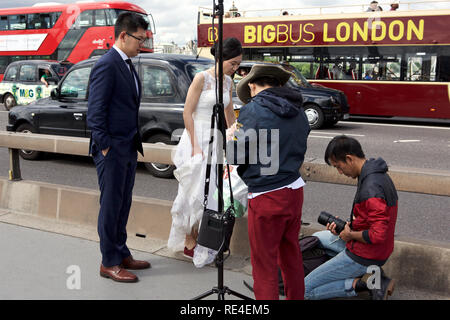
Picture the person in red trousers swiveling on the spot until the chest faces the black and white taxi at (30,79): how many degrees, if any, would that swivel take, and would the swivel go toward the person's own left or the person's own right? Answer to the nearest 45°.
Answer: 0° — they already face it

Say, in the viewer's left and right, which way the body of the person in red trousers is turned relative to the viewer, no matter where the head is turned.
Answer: facing away from the viewer and to the left of the viewer

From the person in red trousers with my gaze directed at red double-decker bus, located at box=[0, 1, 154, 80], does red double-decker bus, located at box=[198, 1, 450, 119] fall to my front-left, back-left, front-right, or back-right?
front-right

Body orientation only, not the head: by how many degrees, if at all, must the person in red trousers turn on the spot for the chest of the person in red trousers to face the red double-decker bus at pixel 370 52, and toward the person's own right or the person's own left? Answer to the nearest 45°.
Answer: approximately 45° to the person's own right

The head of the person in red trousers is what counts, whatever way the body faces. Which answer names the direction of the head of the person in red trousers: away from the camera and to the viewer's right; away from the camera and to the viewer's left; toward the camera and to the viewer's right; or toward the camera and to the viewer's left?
away from the camera and to the viewer's left

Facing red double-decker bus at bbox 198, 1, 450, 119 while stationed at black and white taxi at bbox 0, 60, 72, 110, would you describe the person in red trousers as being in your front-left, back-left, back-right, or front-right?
front-right

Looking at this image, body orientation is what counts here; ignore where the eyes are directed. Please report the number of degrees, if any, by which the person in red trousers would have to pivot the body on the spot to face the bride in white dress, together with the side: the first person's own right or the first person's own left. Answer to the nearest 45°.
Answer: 0° — they already face them

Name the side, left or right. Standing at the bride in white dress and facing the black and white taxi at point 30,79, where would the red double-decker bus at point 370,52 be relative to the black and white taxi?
right

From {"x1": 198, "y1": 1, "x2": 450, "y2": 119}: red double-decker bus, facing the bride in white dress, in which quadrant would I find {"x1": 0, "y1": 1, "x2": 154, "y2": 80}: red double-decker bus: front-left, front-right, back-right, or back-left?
back-right

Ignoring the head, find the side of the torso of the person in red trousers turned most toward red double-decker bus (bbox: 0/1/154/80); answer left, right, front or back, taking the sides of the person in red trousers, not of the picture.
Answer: front
